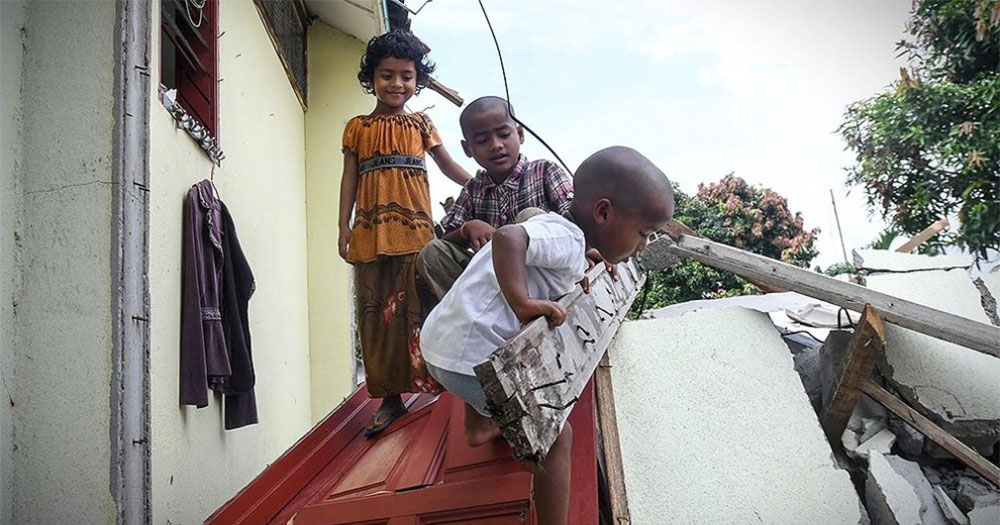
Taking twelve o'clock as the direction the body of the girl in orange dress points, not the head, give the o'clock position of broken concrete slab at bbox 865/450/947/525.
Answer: The broken concrete slab is roughly at 9 o'clock from the girl in orange dress.

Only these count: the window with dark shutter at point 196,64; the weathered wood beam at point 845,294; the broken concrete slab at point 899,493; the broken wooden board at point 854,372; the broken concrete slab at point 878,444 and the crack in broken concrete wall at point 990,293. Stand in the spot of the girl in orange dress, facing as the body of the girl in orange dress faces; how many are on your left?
5

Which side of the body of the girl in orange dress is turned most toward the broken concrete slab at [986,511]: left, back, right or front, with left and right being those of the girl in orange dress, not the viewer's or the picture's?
left

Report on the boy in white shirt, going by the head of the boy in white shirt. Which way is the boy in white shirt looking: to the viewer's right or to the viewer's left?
to the viewer's right

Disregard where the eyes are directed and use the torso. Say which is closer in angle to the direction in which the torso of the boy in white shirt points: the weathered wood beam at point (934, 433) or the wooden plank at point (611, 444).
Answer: the weathered wood beam

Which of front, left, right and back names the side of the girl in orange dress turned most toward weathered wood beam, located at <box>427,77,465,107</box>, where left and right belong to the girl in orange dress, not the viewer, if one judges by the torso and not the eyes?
back

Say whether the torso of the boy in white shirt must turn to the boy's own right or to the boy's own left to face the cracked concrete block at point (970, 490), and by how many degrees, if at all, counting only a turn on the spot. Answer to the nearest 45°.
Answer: approximately 45° to the boy's own left

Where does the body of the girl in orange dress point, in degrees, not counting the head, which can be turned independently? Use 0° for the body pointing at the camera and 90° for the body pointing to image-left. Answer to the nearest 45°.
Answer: approximately 0°

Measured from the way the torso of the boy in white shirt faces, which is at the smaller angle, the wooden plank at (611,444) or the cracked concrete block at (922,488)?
the cracked concrete block

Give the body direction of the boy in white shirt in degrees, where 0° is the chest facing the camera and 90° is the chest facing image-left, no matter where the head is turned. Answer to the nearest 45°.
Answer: approximately 270°

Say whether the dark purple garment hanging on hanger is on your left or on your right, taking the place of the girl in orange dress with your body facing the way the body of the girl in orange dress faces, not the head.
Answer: on your right

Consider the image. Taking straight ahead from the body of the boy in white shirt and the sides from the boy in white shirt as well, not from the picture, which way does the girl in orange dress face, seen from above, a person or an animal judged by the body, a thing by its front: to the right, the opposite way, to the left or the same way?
to the right
